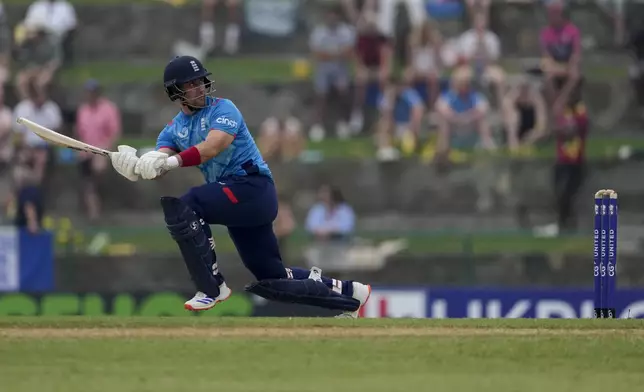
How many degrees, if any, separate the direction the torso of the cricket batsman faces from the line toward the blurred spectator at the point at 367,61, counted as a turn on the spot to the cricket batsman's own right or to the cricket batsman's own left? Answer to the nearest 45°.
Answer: approximately 135° to the cricket batsman's own right

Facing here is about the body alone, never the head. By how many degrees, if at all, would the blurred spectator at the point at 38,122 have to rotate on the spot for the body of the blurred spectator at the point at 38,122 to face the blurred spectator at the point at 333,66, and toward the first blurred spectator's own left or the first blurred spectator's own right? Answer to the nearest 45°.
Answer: approximately 90° to the first blurred spectator's own left

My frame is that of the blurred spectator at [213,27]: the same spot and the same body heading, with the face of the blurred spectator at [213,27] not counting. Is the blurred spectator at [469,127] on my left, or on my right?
on my left

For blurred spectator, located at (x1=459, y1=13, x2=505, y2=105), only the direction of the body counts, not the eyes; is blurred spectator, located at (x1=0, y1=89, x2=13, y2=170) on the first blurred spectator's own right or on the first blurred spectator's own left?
on the first blurred spectator's own right

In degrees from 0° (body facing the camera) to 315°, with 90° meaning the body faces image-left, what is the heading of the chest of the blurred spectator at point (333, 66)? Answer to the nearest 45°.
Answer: approximately 0°
